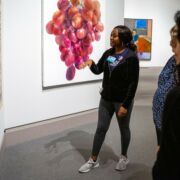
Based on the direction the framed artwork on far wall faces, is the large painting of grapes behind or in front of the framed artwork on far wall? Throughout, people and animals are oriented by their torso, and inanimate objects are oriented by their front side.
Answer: in front

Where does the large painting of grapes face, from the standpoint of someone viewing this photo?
facing the viewer and to the right of the viewer

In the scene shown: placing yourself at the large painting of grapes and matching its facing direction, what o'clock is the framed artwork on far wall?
The framed artwork on far wall is roughly at 8 o'clock from the large painting of grapes.

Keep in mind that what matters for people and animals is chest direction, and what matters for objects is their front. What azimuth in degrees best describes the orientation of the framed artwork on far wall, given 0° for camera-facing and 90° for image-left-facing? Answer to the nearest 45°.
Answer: approximately 0°

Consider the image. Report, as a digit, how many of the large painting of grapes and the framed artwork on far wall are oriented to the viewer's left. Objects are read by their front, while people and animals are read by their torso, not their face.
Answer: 0
